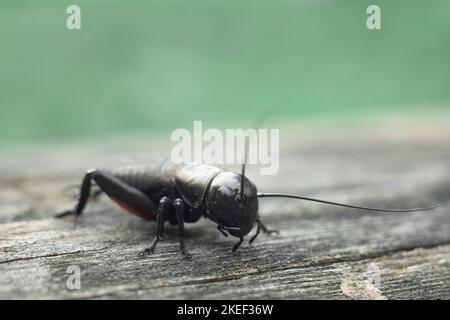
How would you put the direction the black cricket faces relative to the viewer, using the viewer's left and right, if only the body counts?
facing the viewer and to the right of the viewer
